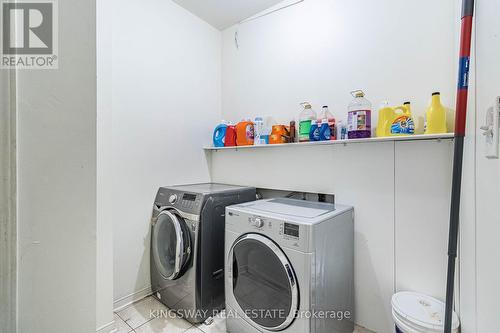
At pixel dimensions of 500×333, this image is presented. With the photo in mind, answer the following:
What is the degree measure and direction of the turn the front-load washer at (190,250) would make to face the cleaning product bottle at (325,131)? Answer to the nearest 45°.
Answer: approximately 135° to its left

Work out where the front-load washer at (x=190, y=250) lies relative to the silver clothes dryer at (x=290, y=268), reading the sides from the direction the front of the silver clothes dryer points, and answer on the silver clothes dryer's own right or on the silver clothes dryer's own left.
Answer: on the silver clothes dryer's own right

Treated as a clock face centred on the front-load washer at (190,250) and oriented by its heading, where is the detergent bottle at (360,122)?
The detergent bottle is roughly at 8 o'clock from the front-load washer.

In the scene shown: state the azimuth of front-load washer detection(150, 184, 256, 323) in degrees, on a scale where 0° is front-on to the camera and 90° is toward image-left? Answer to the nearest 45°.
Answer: approximately 45°
